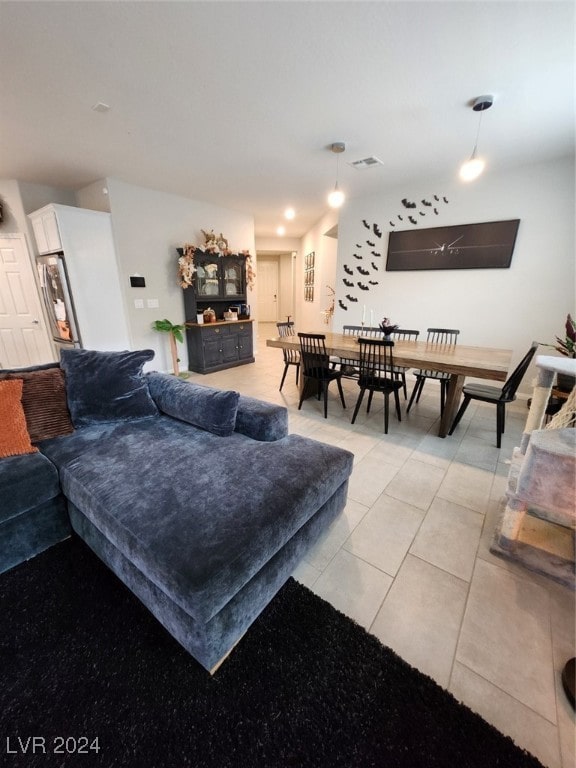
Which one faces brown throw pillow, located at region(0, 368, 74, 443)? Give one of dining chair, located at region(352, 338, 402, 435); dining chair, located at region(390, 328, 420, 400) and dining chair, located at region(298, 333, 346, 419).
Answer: dining chair, located at region(390, 328, 420, 400)

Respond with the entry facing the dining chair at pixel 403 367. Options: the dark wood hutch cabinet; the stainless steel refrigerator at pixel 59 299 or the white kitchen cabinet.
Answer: the dark wood hutch cabinet

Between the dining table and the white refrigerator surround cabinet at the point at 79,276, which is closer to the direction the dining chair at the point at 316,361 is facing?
the dining table

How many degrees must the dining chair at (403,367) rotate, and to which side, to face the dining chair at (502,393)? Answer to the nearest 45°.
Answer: approximately 90° to its left

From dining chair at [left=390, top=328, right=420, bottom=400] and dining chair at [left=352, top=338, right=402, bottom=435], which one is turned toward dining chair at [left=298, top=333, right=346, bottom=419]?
dining chair at [left=390, top=328, right=420, bottom=400]

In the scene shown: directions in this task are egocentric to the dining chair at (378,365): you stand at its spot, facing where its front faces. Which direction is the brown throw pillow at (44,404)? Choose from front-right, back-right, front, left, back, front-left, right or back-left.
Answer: back

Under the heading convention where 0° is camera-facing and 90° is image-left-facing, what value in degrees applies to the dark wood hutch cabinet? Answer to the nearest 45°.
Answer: approximately 315°

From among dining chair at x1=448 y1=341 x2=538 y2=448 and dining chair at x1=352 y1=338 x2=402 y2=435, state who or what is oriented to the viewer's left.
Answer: dining chair at x1=448 y1=341 x2=538 y2=448

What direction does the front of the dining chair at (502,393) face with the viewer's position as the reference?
facing to the left of the viewer

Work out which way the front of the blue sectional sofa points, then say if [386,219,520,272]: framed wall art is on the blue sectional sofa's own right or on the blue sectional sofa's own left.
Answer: on the blue sectional sofa's own left
